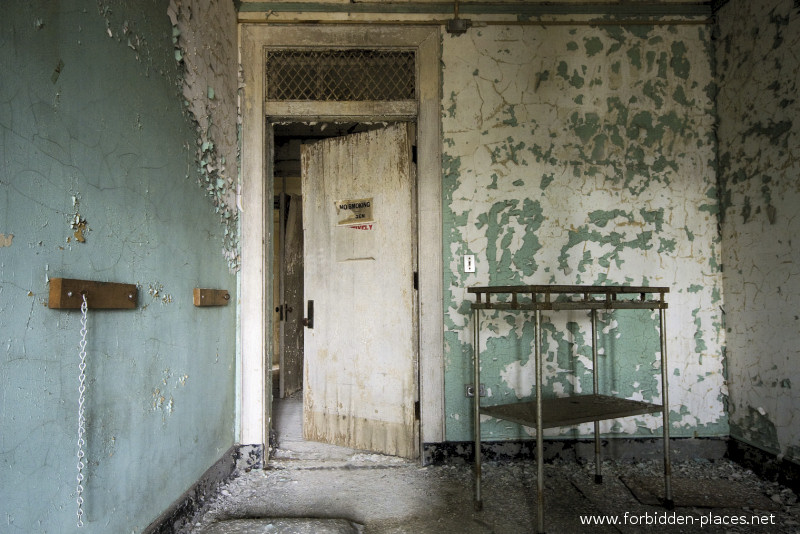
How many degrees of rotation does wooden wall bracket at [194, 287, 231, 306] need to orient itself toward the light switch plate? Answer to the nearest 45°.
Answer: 0° — it already faces it

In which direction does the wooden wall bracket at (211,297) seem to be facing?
to the viewer's right

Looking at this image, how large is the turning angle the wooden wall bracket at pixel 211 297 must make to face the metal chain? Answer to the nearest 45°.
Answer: approximately 90° to its right

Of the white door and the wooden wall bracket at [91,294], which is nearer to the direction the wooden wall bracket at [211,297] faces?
the white door

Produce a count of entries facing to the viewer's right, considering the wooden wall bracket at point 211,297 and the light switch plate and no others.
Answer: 1

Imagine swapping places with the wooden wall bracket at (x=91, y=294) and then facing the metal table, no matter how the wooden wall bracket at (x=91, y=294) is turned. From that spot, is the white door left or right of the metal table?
left

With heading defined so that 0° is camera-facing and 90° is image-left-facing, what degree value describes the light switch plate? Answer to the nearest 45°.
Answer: approximately 0°

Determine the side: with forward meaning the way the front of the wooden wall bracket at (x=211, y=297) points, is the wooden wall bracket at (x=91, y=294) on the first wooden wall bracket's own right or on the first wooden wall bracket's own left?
on the first wooden wall bracket's own right
